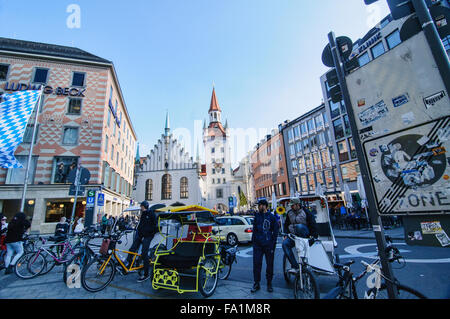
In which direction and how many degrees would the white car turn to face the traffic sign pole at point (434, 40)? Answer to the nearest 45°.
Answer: approximately 135° to its left

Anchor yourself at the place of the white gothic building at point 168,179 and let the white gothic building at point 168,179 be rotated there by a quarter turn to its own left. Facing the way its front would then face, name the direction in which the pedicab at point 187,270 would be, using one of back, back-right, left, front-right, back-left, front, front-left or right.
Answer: right

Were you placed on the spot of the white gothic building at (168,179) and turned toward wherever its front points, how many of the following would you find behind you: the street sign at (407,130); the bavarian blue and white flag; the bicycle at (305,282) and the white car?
0

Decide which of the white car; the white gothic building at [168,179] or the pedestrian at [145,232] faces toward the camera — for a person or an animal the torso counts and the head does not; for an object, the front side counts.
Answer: the white gothic building

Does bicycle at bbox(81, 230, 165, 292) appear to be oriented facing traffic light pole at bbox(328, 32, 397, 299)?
no

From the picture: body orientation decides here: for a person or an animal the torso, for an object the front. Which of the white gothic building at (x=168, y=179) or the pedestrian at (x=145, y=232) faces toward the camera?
the white gothic building

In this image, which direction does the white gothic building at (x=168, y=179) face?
toward the camera

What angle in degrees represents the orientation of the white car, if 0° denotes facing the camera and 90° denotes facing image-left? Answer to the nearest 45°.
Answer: approximately 135°

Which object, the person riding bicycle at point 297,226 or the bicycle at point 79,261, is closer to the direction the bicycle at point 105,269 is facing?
the bicycle

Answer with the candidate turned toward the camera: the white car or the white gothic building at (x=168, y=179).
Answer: the white gothic building

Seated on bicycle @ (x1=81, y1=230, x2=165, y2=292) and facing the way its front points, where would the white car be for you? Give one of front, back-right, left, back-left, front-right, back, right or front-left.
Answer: back

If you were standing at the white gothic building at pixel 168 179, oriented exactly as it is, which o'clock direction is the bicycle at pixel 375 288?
The bicycle is roughly at 12 o'clock from the white gothic building.

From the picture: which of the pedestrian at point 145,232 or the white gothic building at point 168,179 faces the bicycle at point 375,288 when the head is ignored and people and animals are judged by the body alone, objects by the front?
the white gothic building

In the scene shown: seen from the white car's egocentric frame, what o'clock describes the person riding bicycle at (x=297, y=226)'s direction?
The person riding bicycle is roughly at 7 o'clock from the white car.

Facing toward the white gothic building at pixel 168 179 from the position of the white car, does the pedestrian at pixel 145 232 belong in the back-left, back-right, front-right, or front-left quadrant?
back-left
